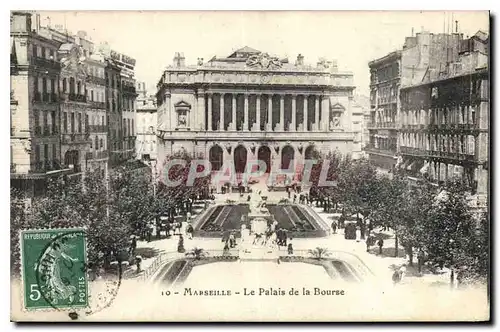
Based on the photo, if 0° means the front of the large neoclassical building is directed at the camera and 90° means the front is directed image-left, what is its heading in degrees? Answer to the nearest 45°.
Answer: approximately 0°
